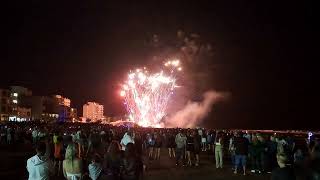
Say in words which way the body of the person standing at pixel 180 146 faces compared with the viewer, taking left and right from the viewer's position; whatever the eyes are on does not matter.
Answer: facing away from the viewer

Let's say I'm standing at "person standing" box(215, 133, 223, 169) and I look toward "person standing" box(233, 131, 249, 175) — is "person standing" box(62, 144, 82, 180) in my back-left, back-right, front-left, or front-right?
front-right

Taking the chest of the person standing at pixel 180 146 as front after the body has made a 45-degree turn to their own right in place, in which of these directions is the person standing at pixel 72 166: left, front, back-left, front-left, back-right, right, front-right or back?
back-right

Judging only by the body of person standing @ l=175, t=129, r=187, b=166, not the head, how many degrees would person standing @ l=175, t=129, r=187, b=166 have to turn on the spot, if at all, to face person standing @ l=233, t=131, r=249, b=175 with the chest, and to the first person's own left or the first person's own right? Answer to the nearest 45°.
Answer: approximately 135° to the first person's own right

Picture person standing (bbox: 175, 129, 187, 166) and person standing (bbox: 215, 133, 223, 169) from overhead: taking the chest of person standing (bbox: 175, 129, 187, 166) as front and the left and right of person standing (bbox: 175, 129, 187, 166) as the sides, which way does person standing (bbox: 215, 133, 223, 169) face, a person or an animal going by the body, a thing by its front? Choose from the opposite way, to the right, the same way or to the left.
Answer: the same way

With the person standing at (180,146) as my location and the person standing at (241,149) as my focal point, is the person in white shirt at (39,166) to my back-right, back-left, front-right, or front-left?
front-right

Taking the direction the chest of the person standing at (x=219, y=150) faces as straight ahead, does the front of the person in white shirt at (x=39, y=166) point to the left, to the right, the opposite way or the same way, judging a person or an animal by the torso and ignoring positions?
the same way

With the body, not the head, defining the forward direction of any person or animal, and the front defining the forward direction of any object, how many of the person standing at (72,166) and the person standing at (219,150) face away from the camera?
2

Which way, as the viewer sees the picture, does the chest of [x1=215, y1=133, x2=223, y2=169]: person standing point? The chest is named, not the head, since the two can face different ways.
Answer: away from the camera

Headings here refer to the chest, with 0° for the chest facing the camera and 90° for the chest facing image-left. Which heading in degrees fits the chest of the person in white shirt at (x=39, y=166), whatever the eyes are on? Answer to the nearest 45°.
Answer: approximately 225°

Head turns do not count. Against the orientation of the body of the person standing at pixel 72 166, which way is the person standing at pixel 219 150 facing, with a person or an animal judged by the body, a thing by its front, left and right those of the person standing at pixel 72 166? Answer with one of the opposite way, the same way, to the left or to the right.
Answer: the same way

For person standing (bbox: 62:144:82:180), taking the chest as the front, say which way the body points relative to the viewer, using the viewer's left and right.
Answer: facing away from the viewer

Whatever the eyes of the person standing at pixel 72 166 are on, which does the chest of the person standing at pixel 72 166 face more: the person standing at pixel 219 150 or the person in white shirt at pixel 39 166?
the person standing
